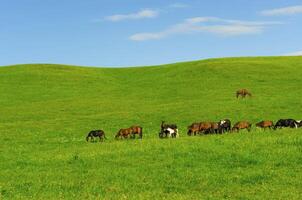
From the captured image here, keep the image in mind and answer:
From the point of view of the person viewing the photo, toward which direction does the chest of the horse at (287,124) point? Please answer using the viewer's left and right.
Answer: facing to the left of the viewer

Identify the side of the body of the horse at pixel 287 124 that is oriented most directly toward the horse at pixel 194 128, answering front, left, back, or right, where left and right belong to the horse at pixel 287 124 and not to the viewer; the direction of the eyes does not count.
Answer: front

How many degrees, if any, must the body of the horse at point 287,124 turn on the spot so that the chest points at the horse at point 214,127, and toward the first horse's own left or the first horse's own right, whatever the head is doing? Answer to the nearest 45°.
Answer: approximately 45° to the first horse's own left

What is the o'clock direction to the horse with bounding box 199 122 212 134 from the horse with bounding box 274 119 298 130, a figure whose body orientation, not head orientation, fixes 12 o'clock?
the horse with bounding box 199 122 212 134 is roughly at 11 o'clock from the horse with bounding box 274 119 298 130.

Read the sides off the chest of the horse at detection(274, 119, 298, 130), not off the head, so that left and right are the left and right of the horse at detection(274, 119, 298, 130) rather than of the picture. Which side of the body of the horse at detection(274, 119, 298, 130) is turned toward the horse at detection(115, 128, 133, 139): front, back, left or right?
front
